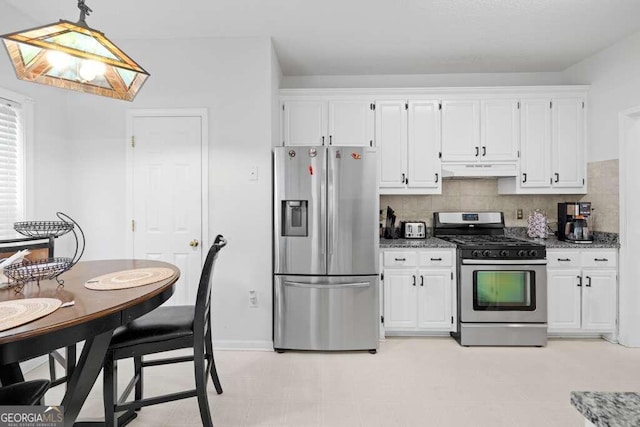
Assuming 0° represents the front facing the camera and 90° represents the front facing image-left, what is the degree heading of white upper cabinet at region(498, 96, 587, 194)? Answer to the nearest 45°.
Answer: approximately 0°

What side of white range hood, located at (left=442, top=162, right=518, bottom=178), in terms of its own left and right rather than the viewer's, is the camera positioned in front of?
front

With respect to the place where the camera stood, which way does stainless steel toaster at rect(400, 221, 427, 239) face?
facing the viewer

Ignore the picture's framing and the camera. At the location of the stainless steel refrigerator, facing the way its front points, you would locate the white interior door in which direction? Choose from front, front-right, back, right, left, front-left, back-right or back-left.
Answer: right

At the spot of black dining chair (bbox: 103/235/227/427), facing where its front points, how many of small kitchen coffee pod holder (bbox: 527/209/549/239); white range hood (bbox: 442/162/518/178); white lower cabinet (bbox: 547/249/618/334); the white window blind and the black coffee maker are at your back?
4

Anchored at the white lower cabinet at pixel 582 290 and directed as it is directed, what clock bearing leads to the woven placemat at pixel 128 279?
The woven placemat is roughly at 1 o'clock from the white lower cabinet.

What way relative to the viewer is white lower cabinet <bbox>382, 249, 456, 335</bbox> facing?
toward the camera

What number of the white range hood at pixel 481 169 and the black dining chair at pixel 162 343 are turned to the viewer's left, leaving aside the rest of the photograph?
1

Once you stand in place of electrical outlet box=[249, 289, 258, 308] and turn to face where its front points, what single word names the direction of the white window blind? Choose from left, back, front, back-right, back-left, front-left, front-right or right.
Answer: right
